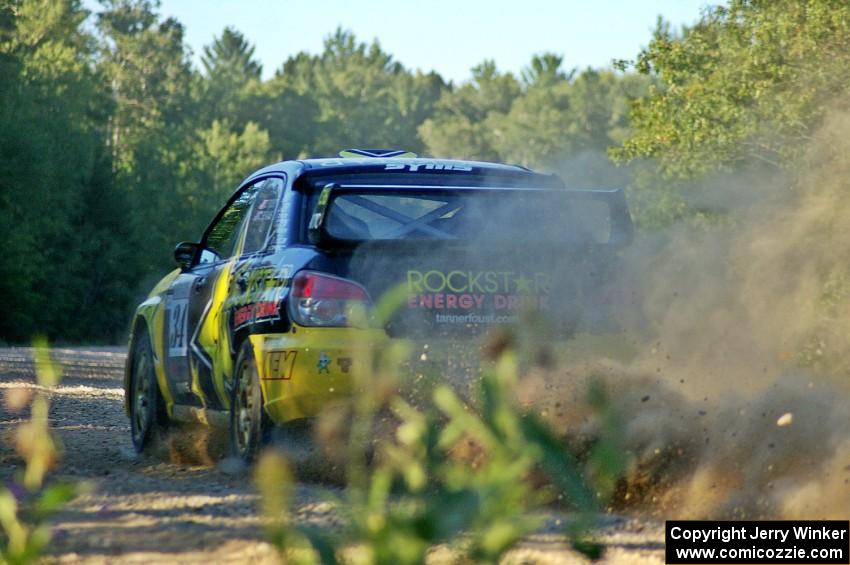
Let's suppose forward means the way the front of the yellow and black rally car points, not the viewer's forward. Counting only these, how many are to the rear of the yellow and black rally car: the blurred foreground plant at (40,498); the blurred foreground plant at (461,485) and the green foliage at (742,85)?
2

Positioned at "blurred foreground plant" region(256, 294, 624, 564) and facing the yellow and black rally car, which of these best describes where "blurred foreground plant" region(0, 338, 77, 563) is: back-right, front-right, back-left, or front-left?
front-left

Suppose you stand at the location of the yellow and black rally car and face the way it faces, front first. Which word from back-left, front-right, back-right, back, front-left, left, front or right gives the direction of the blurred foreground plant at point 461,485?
back

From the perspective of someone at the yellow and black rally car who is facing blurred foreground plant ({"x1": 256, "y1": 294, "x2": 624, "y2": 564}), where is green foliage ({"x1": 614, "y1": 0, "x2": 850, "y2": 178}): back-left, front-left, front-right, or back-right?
back-left

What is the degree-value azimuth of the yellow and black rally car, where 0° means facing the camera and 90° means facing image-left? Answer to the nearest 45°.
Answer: approximately 180°

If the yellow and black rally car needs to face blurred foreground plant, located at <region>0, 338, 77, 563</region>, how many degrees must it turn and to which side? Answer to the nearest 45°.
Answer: approximately 180°

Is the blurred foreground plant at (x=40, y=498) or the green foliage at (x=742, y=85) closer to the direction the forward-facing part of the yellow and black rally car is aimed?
the green foliage
